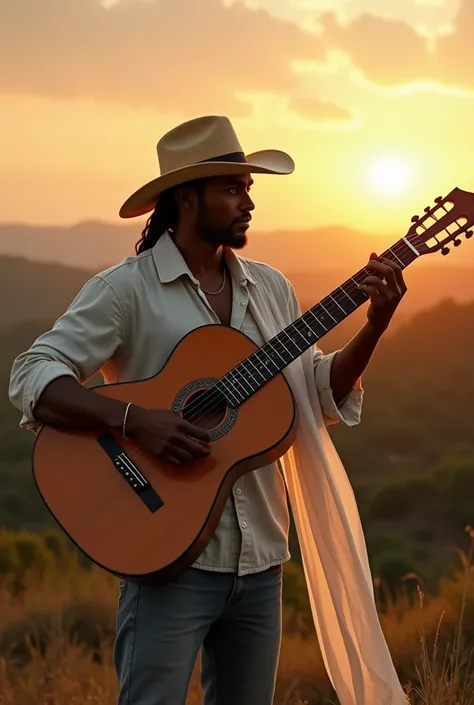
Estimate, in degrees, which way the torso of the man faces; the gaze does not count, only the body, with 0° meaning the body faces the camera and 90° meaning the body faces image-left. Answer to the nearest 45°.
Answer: approximately 315°

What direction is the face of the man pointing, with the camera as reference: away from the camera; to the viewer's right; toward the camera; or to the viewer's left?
to the viewer's right
